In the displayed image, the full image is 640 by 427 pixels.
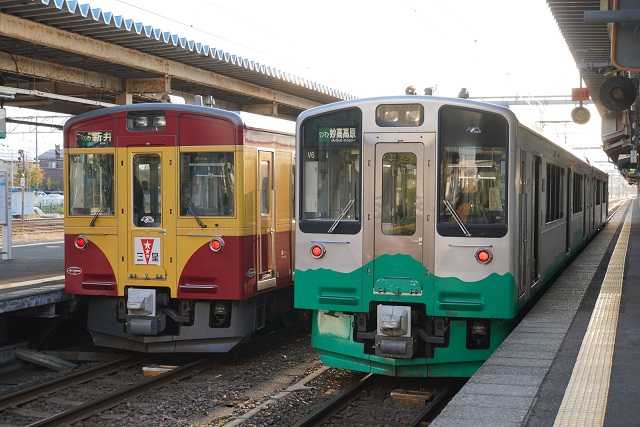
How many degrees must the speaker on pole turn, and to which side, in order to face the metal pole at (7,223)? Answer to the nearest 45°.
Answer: approximately 90° to its right

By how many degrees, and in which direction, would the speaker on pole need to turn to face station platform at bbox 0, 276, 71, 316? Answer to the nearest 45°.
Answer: approximately 45° to its right

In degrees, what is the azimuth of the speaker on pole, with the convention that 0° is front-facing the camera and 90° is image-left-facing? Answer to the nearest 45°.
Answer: approximately 0°
